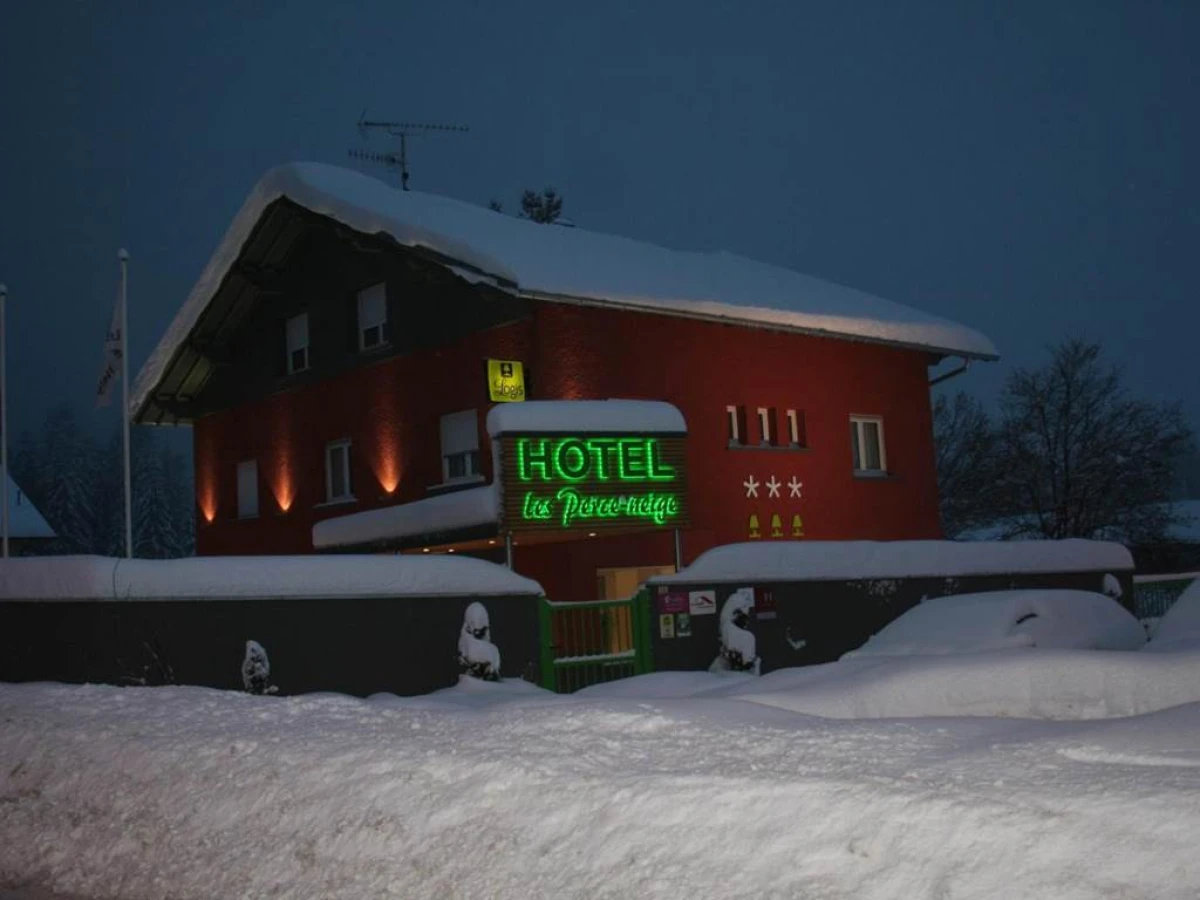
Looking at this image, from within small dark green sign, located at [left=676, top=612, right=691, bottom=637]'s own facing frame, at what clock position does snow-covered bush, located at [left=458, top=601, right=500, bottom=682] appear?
The snow-covered bush is roughly at 2 o'clock from the small dark green sign.

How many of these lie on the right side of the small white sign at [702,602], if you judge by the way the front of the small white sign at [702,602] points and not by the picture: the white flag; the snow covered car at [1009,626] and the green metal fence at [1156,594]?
1

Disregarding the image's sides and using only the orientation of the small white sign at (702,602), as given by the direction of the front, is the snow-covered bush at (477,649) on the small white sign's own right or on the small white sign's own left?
on the small white sign's own right

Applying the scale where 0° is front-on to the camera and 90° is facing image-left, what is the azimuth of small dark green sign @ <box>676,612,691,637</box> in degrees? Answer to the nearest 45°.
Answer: approximately 0°

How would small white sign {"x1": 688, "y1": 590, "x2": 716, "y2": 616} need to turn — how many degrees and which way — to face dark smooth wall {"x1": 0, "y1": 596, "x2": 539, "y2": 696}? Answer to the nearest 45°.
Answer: approximately 45° to its right

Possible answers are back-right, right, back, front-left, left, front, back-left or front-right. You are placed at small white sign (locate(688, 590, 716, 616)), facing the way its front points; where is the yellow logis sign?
back-right

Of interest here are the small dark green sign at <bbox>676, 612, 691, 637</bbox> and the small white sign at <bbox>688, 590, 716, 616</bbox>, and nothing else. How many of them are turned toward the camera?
2

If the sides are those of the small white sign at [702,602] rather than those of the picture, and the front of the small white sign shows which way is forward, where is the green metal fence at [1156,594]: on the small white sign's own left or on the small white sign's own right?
on the small white sign's own left

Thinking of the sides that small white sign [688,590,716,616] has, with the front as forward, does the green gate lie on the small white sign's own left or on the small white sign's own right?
on the small white sign's own right

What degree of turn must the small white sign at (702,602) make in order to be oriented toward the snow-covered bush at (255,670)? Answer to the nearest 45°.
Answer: approximately 45° to its right

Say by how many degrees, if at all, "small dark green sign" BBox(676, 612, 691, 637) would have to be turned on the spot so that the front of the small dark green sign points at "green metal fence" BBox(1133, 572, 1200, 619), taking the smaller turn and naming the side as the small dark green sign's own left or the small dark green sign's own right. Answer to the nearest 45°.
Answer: approximately 135° to the small dark green sign's own left

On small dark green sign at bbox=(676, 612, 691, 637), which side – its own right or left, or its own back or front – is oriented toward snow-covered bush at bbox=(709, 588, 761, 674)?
left

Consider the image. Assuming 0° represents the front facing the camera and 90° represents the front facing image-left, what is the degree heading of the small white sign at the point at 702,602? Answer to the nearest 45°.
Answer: approximately 0°
